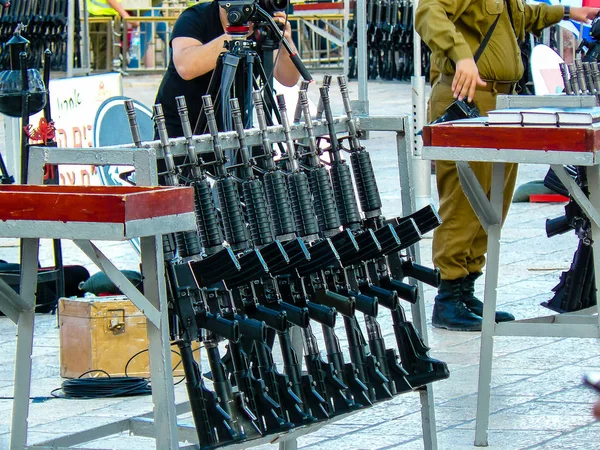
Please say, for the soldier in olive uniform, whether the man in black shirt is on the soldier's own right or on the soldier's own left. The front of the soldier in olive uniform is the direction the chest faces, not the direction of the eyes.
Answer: on the soldier's own right

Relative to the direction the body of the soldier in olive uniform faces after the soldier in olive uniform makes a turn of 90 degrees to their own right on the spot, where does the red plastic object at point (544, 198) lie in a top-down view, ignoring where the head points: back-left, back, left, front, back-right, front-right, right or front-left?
back-right

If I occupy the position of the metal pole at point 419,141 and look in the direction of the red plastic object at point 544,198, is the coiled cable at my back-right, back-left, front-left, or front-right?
back-right
